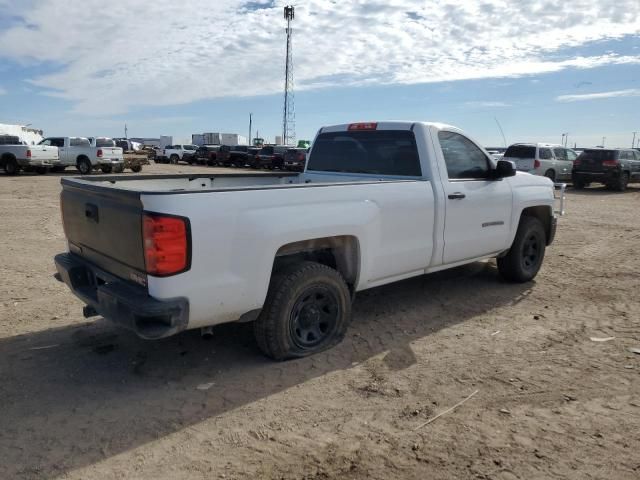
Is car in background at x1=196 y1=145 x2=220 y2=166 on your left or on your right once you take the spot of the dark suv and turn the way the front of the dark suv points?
on your left

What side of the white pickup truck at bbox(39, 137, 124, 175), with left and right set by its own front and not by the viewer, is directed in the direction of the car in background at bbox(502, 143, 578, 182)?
back

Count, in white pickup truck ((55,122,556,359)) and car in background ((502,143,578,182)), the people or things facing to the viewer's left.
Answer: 0

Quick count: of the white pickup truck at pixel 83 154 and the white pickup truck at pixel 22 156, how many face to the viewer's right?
0

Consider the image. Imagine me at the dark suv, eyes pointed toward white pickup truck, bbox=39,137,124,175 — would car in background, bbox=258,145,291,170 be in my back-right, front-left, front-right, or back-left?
front-right

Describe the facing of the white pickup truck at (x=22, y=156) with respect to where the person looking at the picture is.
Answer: facing away from the viewer and to the left of the viewer

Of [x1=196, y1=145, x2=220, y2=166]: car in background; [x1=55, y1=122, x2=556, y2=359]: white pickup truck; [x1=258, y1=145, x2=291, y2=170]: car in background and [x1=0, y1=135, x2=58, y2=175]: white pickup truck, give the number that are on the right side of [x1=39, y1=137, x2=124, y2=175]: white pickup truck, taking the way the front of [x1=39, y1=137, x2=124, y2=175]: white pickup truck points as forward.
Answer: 2

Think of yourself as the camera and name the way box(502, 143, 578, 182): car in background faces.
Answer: facing away from the viewer and to the right of the viewer

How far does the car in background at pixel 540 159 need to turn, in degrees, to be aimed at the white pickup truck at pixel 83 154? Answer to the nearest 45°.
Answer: approximately 135° to its left

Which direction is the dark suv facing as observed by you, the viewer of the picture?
facing away from the viewer and to the right of the viewer

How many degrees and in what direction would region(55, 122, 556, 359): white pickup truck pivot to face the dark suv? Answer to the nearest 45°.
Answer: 0° — it already faces it

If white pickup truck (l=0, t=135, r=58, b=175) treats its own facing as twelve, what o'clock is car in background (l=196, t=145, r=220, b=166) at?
The car in background is roughly at 3 o'clock from the white pickup truck.

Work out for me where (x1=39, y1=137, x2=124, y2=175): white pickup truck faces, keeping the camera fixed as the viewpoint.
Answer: facing away from the viewer and to the left of the viewer

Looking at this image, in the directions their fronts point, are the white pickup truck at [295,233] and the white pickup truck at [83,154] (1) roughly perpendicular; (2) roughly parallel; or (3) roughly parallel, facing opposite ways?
roughly perpendicular
